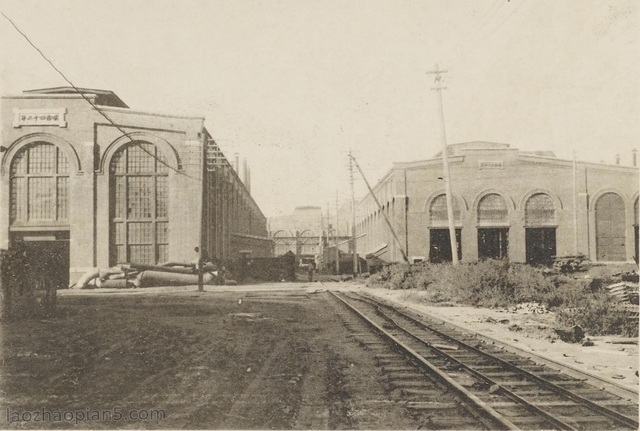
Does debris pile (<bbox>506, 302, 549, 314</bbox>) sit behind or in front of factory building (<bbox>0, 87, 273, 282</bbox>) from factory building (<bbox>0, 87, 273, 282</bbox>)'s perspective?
in front

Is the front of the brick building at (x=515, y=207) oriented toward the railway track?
yes

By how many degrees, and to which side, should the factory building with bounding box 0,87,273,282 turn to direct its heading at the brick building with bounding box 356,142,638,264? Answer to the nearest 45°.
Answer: approximately 90° to its left

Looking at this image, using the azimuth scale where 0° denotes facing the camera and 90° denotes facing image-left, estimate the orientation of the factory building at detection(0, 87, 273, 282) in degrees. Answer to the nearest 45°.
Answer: approximately 0°
